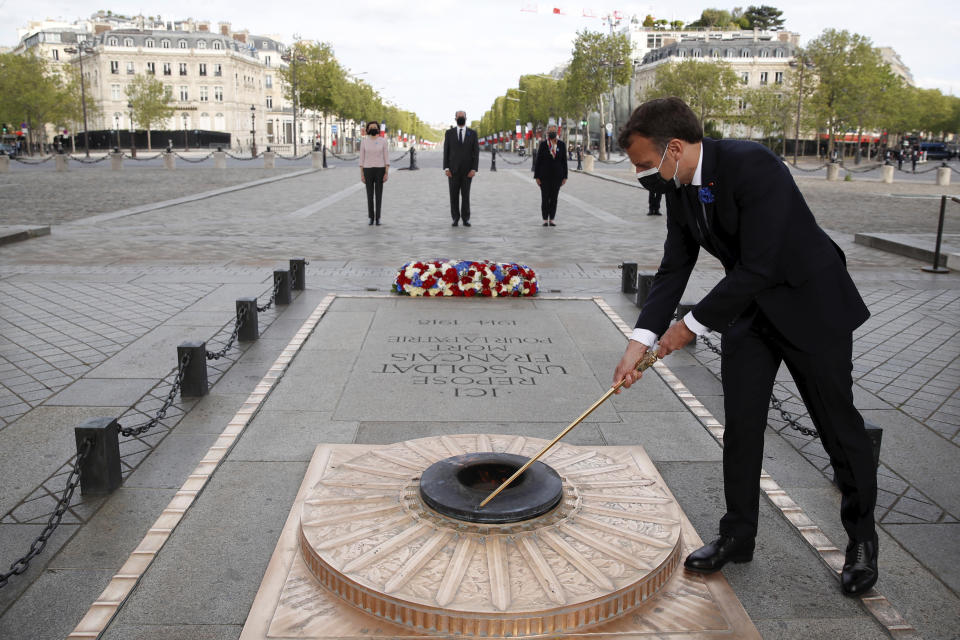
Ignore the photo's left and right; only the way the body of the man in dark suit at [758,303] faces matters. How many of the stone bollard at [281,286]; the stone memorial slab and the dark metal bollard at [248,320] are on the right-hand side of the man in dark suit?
3

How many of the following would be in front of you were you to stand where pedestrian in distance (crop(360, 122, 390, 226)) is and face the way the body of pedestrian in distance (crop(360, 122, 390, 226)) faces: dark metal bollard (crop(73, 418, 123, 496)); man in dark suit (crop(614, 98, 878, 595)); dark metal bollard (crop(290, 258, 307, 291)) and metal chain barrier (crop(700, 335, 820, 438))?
4

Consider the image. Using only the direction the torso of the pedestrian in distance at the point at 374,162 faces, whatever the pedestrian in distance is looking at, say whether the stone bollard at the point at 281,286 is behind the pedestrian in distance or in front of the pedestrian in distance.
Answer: in front

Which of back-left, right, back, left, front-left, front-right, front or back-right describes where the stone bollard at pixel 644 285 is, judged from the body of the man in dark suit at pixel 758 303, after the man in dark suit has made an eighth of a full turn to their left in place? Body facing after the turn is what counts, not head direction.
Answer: back

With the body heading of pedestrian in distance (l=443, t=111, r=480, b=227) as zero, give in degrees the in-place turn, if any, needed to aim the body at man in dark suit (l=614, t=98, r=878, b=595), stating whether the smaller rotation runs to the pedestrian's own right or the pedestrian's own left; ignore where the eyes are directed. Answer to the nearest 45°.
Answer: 0° — they already face them

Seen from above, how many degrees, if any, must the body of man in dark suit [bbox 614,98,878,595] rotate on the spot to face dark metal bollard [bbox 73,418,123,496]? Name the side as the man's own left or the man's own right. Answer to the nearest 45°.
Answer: approximately 45° to the man's own right

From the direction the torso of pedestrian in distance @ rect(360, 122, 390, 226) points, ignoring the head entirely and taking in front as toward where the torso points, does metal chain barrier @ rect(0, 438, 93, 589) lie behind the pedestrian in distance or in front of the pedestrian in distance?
in front

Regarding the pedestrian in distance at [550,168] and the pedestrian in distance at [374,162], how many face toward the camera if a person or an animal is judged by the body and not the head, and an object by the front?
2

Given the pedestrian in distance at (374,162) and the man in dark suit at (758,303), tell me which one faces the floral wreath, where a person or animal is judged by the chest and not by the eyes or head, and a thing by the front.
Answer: the pedestrian in distance

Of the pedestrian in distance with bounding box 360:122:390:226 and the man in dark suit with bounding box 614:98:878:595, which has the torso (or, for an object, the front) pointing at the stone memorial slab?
the pedestrian in distance

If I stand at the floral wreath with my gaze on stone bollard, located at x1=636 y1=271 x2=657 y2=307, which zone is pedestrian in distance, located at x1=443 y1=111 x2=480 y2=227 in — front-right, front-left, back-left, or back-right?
back-left
